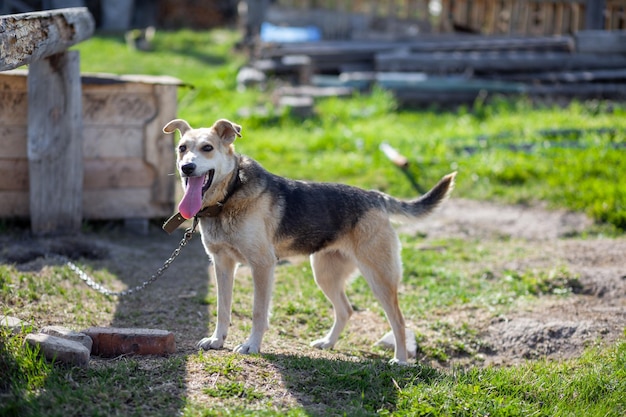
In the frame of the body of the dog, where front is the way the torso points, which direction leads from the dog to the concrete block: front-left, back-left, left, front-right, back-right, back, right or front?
front-left

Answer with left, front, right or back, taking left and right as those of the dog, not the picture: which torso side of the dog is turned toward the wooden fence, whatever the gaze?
right

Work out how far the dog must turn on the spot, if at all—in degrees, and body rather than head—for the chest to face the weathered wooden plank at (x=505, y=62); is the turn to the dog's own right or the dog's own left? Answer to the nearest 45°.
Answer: approximately 90° to the dog's own right

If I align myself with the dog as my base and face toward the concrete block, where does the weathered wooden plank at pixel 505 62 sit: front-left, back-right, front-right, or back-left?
back-right

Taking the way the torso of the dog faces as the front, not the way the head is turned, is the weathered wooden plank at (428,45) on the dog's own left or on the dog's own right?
on the dog's own right

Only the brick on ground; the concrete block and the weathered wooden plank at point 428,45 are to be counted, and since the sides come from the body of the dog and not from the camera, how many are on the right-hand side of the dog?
1

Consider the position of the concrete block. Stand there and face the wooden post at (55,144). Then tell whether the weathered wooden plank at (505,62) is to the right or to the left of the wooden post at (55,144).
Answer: right

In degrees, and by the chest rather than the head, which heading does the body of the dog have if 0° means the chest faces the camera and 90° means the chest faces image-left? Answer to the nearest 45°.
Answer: approximately 90°

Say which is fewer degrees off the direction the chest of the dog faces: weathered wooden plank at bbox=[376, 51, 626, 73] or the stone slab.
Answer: the stone slab

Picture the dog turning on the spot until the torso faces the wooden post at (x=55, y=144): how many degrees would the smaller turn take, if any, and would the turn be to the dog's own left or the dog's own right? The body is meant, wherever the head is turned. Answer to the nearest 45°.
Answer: approximately 45° to the dog's own right

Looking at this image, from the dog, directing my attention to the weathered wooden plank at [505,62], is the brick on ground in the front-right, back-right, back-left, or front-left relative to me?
back-left
